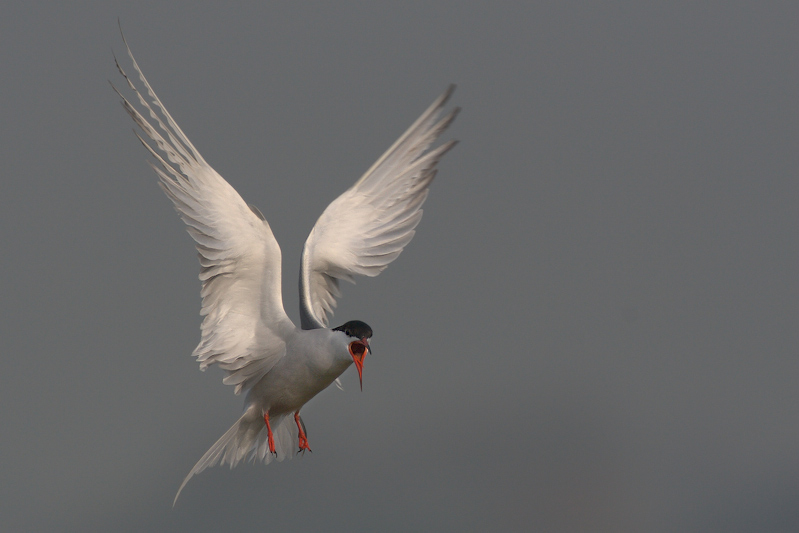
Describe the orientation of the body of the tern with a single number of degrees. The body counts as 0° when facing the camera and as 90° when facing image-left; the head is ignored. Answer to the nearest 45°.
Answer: approximately 315°
